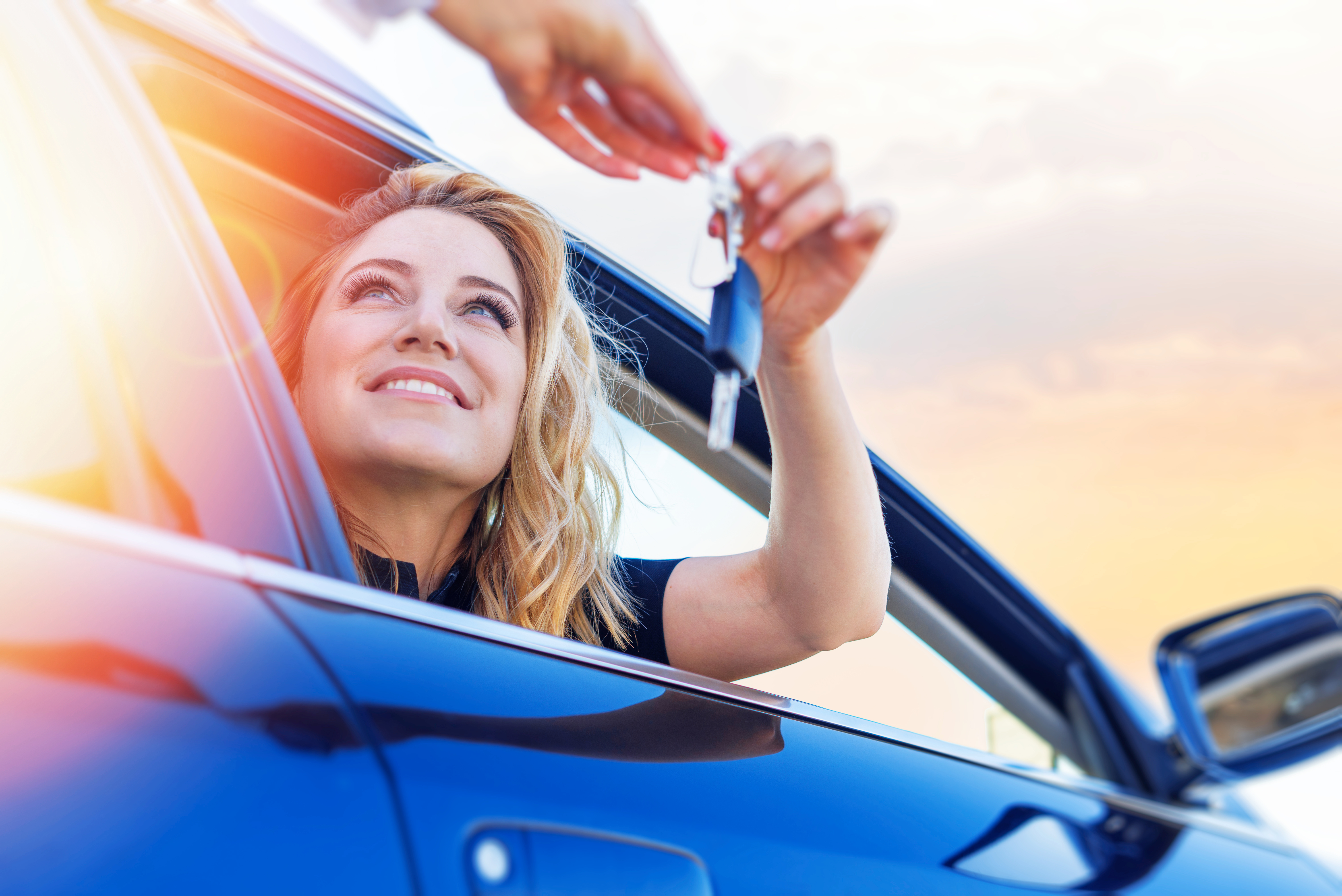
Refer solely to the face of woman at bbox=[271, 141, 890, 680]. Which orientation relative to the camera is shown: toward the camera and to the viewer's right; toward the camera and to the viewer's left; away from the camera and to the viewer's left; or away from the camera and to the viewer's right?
toward the camera and to the viewer's right

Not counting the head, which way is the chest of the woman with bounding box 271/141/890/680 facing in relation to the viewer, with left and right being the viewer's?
facing the viewer

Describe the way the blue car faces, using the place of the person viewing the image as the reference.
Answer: facing away from the viewer and to the right of the viewer
